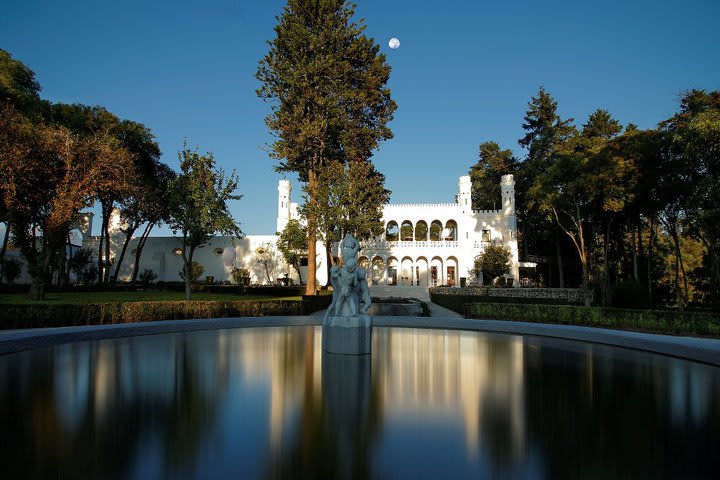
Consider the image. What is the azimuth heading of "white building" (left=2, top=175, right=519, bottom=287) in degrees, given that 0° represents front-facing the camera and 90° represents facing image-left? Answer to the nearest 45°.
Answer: approximately 0°

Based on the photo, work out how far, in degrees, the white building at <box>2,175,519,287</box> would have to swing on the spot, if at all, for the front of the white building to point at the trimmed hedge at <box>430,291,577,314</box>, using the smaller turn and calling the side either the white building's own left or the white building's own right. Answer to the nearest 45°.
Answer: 0° — it already faces it

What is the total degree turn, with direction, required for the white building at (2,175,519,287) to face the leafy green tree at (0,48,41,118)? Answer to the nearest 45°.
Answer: approximately 45° to its right

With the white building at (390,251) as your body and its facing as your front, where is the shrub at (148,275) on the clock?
The shrub is roughly at 3 o'clock from the white building.

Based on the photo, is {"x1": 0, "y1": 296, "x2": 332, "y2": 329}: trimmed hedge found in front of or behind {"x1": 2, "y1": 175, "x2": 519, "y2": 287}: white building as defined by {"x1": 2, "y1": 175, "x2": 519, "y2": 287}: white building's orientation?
in front

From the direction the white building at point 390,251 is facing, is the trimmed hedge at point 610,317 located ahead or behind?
ahead

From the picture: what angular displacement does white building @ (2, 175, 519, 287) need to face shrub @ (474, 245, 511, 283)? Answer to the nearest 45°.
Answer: approximately 45° to its left

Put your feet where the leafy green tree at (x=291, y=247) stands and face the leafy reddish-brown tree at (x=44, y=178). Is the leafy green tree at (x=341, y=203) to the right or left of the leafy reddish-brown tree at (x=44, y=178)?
left
